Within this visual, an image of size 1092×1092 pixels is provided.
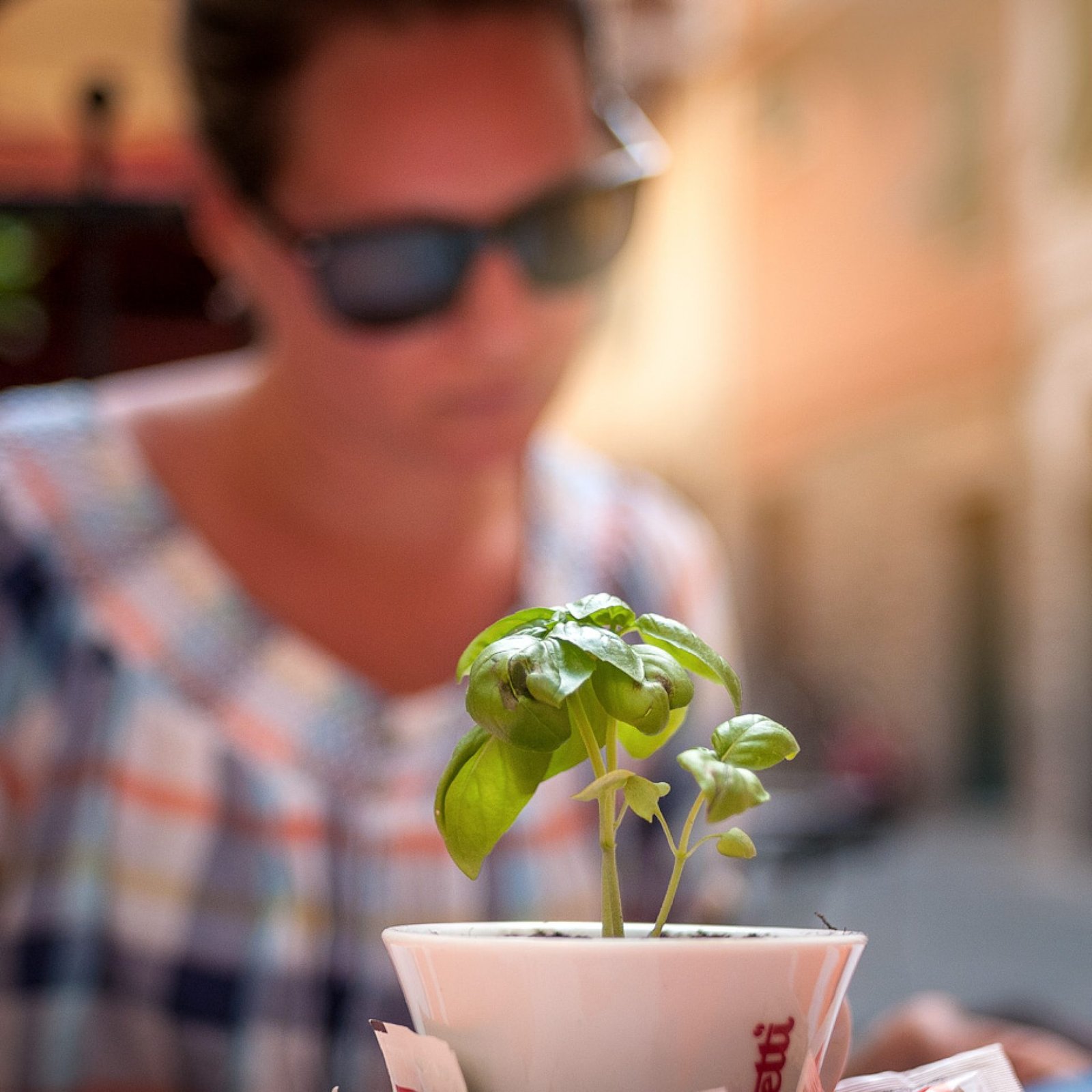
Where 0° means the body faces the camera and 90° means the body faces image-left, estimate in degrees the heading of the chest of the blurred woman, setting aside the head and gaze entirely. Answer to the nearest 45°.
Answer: approximately 315°

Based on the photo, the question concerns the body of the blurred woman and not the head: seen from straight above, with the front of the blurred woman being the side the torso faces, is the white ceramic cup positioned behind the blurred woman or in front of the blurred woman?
in front
